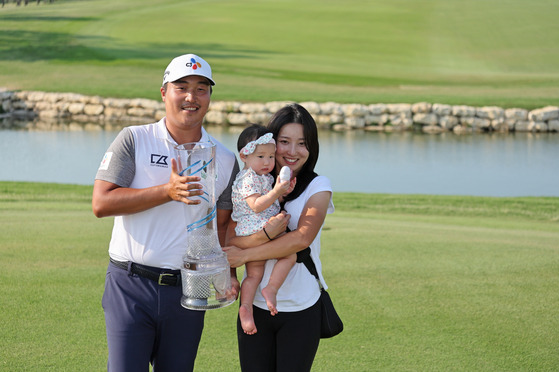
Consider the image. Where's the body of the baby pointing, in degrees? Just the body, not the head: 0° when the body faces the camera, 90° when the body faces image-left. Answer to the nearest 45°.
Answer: approximately 315°

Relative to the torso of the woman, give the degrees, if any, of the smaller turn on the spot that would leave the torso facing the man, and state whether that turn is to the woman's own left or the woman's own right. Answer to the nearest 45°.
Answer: approximately 45° to the woman's own right

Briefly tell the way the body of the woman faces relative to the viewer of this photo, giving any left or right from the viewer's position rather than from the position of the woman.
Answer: facing the viewer and to the left of the viewer

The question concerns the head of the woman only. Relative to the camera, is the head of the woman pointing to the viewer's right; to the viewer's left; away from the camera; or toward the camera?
toward the camera
